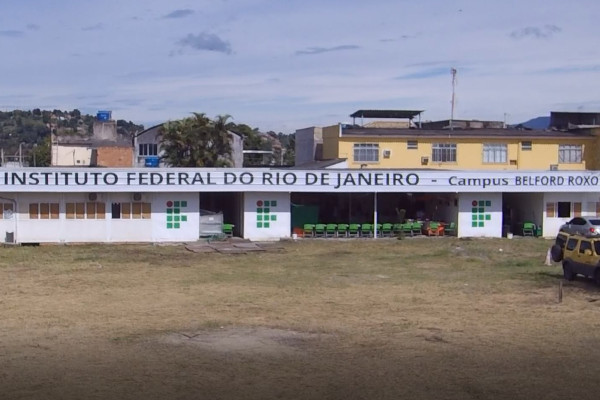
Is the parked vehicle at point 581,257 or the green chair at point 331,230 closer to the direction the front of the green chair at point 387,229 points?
the parked vehicle

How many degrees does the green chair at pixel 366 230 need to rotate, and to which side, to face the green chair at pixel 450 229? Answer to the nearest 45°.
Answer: approximately 90° to its left

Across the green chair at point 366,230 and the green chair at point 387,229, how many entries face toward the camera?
2

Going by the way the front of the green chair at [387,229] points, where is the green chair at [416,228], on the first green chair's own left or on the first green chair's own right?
on the first green chair's own left

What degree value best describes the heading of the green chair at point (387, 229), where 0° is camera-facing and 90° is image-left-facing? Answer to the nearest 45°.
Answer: approximately 0°

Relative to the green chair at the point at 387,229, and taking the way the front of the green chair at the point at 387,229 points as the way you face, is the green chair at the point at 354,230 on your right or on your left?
on your right

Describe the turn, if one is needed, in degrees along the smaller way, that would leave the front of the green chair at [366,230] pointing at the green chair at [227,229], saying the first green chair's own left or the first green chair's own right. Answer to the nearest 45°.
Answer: approximately 90° to the first green chair's own right

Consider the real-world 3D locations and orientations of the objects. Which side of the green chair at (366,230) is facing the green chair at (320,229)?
right
